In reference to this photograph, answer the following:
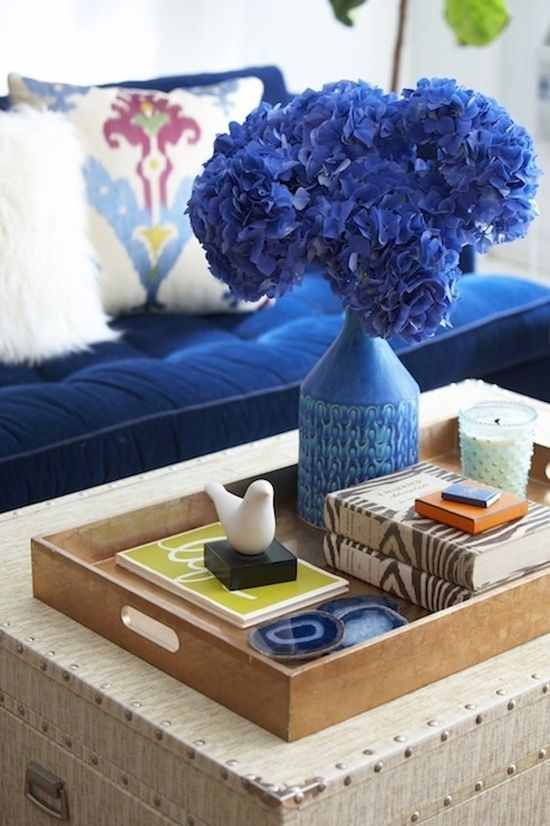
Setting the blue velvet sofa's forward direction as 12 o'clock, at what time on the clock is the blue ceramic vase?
The blue ceramic vase is roughly at 1 o'clock from the blue velvet sofa.

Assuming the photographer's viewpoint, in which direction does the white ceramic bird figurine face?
facing the viewer and to the right of the viewer

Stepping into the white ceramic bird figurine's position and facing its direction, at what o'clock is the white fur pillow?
The white fur pillow is roughly at 7 o'clock from the white ceramic bird figurine.

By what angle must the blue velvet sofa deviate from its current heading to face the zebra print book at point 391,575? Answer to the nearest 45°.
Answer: approximately 45° to its right

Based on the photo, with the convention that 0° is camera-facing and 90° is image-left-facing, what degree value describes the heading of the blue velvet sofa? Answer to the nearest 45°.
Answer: approximately 315°

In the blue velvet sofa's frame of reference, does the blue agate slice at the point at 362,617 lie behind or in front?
in front

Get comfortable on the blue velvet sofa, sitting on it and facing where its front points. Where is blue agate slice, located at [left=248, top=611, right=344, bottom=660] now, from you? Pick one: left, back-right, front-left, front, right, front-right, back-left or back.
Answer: front-right

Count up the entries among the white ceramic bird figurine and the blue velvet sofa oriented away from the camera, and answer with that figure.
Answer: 0

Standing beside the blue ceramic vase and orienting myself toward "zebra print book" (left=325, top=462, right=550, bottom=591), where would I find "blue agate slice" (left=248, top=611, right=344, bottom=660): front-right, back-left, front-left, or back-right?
front-right
